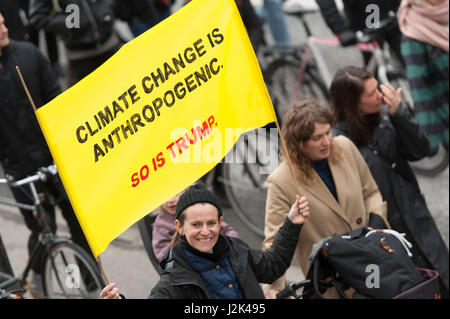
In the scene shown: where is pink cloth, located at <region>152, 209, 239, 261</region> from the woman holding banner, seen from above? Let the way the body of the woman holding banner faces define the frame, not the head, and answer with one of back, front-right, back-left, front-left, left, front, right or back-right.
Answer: back

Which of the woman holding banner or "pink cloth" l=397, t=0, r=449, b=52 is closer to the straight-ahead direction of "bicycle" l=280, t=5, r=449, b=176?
the pink cloth

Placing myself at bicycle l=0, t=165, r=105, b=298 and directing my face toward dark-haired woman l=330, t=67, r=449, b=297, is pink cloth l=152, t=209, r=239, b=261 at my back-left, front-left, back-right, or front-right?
front-right

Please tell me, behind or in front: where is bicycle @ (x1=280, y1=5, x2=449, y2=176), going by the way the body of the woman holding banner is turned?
behind

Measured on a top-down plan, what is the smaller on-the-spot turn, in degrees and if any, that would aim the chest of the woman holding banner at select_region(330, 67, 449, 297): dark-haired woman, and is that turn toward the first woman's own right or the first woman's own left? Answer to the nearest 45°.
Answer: approximately 135° to the first woman's own left

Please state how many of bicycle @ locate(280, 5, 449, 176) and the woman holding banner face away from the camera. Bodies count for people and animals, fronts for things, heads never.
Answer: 0

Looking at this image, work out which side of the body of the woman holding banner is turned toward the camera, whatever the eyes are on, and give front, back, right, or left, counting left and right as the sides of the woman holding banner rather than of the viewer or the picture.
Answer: front

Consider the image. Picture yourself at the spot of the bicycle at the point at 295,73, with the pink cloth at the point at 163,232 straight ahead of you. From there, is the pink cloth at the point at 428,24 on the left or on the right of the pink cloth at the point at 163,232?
left

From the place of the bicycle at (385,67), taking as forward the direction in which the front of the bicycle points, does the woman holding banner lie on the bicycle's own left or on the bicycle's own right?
on the bicycle's own right

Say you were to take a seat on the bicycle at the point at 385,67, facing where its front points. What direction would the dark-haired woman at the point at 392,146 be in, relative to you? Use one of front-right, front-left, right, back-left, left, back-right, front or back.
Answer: front-right

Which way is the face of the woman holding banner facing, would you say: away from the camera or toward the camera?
toward the camera
